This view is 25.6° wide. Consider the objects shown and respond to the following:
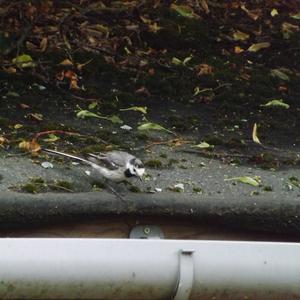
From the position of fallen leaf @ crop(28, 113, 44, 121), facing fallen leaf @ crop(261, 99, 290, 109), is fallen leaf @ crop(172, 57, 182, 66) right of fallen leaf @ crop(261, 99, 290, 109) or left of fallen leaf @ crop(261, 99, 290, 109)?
left

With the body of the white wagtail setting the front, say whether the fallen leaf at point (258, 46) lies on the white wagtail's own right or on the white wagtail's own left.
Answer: on the white wagtail's own left

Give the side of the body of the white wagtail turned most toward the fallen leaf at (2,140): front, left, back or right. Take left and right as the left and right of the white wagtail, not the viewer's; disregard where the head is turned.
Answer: back

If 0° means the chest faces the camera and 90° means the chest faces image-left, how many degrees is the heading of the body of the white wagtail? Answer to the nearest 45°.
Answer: approximately 270°

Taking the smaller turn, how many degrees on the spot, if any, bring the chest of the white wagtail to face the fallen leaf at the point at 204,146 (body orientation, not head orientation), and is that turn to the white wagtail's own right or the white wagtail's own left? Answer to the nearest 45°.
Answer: approximately 45° to the white wagtail's own left

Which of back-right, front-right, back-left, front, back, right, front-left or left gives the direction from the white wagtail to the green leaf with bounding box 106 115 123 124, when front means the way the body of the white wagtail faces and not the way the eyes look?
left

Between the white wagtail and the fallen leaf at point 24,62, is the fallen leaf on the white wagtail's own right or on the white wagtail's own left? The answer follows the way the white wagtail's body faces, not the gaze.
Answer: on the white wagtail's own left

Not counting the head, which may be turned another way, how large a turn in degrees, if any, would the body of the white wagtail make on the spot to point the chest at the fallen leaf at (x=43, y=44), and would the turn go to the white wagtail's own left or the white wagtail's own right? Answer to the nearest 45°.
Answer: approximately 90° to the white wagtail's own left

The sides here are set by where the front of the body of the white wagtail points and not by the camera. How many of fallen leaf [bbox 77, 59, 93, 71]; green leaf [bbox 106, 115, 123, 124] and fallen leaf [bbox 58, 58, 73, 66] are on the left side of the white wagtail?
3

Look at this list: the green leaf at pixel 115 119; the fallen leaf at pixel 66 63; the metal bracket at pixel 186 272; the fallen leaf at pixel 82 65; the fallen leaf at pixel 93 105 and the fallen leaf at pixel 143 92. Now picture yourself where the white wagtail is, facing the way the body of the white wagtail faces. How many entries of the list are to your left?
5
